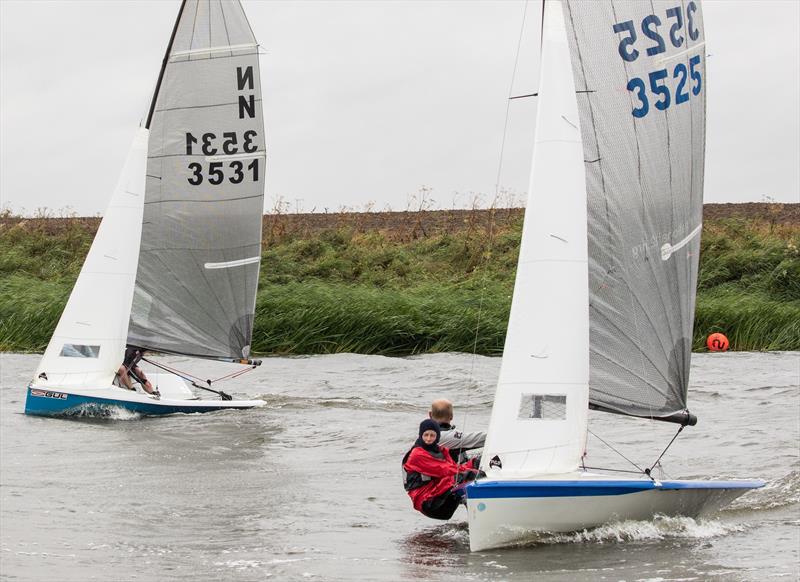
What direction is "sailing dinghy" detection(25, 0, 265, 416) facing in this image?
to the viewer's left

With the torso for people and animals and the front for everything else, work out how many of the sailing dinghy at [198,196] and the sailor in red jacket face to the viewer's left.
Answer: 1

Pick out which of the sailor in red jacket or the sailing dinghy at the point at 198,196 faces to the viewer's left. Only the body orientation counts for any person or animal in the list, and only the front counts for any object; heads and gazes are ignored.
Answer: the sailing dinghy

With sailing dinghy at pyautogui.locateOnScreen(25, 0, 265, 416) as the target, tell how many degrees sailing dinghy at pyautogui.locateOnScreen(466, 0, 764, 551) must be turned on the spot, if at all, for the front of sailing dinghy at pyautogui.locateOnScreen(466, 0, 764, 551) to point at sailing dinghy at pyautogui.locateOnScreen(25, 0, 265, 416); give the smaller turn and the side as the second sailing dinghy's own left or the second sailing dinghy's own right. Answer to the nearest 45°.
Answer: approximately 90° to the second sailing dinghy's own right

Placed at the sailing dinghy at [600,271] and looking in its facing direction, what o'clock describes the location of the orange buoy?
The orange buoy is roughly at 5 o'clock from the sailing dinghy.
